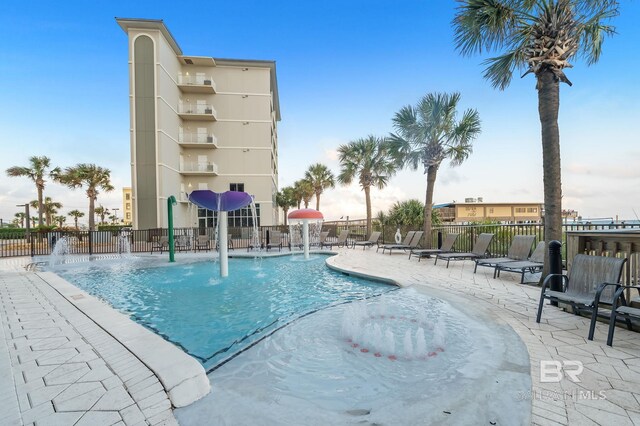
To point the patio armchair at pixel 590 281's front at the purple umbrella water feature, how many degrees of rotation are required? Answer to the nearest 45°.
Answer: approximately 45° to its right

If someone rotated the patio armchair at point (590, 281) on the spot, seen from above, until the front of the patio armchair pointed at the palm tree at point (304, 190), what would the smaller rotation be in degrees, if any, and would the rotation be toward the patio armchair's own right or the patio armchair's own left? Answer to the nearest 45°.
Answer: approximately 90° to the patio armchair's own right

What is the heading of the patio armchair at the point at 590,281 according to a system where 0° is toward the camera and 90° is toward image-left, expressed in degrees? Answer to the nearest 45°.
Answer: approximately 45°

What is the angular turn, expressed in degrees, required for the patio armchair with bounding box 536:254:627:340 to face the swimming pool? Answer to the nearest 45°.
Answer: approximately 45° to its right

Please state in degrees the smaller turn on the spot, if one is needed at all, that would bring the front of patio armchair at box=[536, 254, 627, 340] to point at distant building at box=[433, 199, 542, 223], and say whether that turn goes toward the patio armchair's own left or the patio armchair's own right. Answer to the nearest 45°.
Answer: approximately 135° to the patio armchair's own right

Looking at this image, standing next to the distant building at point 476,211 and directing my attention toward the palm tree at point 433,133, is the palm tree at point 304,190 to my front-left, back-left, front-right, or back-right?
front-right

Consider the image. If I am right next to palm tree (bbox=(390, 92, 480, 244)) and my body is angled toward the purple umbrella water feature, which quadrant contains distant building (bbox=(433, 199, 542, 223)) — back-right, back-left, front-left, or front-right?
back-right

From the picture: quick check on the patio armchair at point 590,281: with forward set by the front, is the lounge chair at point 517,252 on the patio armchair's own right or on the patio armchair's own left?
on the patio armchair's own right

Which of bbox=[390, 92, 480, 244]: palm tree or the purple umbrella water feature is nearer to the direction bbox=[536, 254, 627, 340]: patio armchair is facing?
the purple umbrella water feature

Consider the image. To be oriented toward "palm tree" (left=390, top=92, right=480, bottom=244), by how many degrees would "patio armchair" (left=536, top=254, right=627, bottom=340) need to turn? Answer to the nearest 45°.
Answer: approximately 90° to its right
